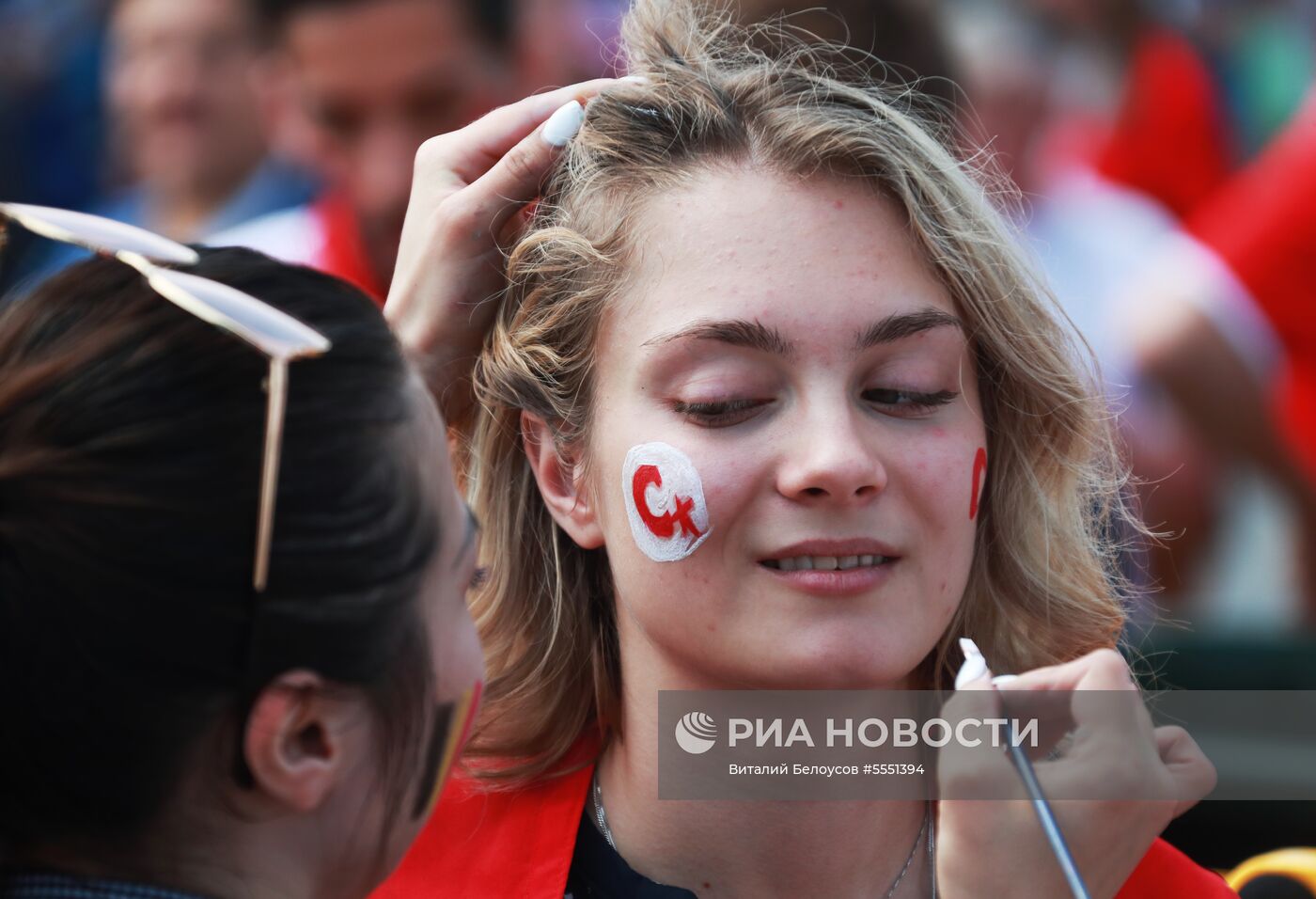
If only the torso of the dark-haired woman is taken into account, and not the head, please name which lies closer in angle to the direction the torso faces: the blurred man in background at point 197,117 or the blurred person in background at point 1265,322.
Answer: the blurred person in background

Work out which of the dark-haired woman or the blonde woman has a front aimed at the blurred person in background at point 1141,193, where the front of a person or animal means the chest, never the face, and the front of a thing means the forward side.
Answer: the dark-haired woman

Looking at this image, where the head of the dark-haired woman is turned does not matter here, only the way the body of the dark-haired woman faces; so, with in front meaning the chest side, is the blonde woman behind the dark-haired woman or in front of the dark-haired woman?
in front

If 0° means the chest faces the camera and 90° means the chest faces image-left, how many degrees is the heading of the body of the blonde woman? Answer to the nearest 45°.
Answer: approximately 0°

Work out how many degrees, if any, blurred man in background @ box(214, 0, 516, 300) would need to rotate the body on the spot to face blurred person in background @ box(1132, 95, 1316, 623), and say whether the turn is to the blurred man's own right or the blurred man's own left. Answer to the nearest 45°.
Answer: approximately 90° to the blurred man's own left

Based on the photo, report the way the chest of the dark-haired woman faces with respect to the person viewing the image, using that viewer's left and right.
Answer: facing away from the viewer and to the right of the viewer

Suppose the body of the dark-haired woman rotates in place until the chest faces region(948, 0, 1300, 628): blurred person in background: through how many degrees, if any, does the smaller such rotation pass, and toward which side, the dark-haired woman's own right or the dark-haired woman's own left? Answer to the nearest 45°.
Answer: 0° — they already face them

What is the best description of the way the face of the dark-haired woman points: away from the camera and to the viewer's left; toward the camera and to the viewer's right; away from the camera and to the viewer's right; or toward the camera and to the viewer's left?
away from the camera and to the viewer's right
